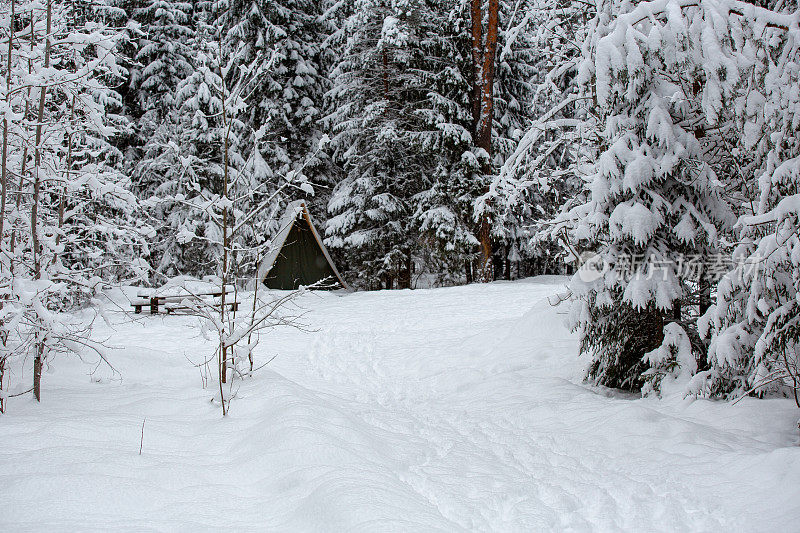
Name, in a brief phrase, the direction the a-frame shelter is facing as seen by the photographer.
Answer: facing the viewer

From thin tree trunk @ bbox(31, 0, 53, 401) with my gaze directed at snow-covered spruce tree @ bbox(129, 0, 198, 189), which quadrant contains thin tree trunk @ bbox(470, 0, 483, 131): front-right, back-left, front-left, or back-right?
front-right

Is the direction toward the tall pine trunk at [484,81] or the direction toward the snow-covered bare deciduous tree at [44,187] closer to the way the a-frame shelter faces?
the snow-covered bare deciduous tree

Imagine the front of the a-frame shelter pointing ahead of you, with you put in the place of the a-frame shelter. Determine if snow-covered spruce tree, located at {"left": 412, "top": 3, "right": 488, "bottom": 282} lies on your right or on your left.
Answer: on your left

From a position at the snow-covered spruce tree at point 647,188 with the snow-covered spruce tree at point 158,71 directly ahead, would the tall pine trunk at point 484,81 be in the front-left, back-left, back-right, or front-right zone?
front-right

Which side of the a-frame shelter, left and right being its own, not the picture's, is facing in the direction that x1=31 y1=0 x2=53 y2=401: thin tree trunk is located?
front

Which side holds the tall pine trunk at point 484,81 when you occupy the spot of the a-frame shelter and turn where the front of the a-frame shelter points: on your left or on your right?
on your left

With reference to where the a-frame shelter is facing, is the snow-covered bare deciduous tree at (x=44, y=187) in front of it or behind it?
in front

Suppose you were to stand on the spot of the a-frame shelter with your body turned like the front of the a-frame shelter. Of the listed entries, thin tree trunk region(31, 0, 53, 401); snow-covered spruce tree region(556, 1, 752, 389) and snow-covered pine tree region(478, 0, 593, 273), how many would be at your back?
0
